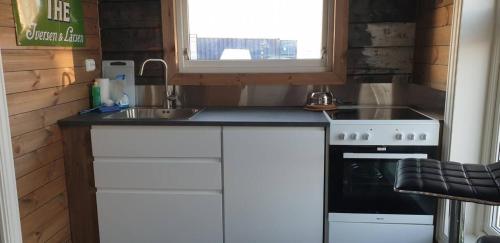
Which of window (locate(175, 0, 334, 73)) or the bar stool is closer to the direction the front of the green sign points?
the bar stool

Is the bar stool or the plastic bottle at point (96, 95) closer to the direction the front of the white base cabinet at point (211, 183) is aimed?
the bar stool

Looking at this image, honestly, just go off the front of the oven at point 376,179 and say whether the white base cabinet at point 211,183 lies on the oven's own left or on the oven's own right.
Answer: on the oven's own right

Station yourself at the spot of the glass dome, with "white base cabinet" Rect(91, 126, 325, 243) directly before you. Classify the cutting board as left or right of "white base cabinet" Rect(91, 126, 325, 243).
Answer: right

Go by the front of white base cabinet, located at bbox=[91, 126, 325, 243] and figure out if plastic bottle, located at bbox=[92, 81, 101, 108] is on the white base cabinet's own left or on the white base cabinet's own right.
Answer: on the white base cabinet's own right

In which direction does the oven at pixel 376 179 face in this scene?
toward the camera

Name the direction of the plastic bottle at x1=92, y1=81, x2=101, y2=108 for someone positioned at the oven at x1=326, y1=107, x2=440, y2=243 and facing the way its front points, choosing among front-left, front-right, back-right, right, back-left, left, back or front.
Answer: right

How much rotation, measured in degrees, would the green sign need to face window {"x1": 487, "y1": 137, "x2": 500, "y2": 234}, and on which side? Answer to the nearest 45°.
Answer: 0° — it already faces it

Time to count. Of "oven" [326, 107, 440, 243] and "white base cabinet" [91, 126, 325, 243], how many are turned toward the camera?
2

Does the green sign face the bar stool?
yes

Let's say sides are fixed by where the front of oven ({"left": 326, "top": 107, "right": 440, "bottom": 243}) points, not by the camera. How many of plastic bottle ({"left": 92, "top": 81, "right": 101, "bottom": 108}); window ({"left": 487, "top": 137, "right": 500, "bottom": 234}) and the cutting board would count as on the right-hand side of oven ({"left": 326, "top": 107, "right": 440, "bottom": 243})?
2

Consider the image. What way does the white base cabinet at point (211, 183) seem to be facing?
toward the camera

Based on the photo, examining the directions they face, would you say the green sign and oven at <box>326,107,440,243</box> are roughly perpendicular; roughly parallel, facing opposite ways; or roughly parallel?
roughly perpendicular
